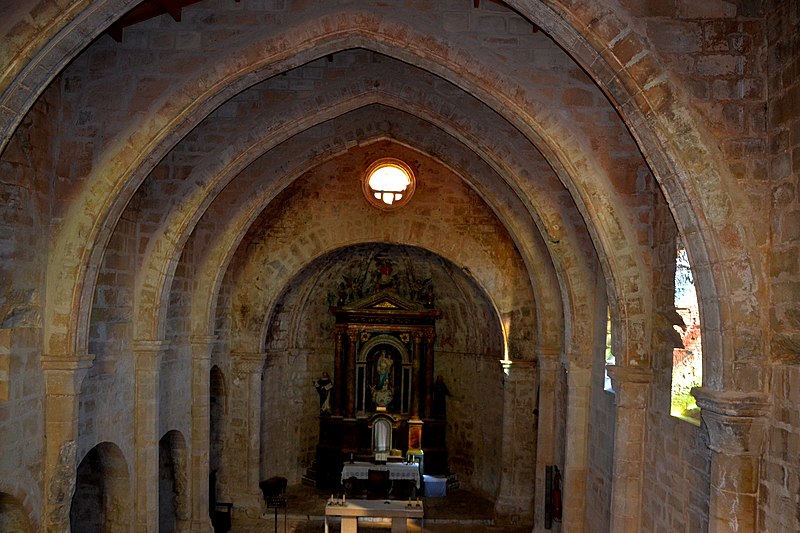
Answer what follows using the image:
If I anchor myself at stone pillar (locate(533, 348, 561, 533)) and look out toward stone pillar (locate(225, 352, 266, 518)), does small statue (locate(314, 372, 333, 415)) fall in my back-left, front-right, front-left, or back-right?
front-right

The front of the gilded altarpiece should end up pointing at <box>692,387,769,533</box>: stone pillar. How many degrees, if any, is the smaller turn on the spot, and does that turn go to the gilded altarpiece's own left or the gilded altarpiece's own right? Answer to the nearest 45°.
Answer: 0° — it already faces it

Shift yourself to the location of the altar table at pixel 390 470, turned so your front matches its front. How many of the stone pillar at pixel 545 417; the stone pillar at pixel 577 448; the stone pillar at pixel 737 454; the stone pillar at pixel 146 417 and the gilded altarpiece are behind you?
1

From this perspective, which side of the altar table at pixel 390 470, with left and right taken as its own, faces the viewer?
front

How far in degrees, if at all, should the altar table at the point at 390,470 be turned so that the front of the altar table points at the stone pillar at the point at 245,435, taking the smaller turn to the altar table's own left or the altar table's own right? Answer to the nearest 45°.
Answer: approximately 90° to the altar table's own right

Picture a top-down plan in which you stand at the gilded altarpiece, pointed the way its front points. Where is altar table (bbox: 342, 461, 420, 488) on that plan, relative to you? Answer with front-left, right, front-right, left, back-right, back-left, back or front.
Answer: front

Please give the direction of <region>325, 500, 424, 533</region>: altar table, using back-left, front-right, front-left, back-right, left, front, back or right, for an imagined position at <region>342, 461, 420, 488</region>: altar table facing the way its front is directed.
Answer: front

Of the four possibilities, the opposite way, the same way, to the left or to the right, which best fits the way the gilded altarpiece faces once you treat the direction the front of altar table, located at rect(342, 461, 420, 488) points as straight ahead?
the same way

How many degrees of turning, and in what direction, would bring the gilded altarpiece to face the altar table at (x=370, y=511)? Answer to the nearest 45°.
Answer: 0° — it already faces it

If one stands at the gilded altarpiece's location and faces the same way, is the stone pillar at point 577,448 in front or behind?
in front

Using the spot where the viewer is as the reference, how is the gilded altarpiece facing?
facing the viewer

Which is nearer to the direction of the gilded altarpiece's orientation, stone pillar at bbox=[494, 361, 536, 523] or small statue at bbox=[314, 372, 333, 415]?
the stone pillar

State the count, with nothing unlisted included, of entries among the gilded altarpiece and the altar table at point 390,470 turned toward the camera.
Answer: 2
